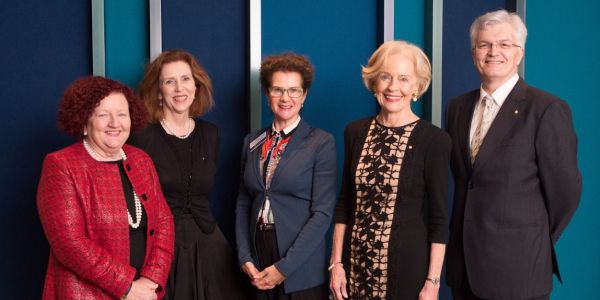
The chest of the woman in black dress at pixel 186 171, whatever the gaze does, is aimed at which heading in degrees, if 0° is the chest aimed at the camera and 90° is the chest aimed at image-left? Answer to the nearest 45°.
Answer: approximately 0°

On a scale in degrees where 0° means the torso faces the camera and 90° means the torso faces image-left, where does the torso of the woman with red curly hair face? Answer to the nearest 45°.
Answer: approximately 315°

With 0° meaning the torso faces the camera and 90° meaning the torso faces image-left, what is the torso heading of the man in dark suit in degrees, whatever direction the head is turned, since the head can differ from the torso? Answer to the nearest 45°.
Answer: approximately 45°

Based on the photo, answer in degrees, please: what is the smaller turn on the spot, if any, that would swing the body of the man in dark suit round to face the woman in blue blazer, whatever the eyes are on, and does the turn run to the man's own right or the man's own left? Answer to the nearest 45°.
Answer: approximately 45° to the man's own right
